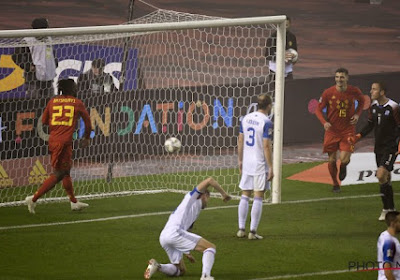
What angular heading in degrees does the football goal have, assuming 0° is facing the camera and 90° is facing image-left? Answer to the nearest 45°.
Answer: approximately 0°

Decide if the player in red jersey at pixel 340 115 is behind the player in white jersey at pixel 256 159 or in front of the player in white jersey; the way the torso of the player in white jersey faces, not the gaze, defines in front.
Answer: in front

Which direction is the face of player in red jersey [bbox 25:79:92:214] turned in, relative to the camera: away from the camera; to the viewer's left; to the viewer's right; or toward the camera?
away from the camera

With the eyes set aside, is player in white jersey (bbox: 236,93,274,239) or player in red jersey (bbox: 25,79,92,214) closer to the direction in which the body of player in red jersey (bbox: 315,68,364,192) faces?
the player in white jersey

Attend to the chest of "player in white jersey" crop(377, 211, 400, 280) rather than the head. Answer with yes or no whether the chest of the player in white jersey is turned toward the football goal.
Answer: no

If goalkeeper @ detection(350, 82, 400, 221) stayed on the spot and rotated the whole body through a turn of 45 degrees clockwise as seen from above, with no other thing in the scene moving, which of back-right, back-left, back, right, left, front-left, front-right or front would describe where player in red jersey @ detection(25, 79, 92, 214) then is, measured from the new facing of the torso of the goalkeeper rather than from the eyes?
front

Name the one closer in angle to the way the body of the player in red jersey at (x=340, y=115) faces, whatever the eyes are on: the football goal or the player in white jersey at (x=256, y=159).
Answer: the player in white jersey
